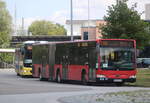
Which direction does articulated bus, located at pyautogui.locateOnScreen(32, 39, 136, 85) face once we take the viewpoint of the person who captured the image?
facing the viewer and to the right of the viewer
